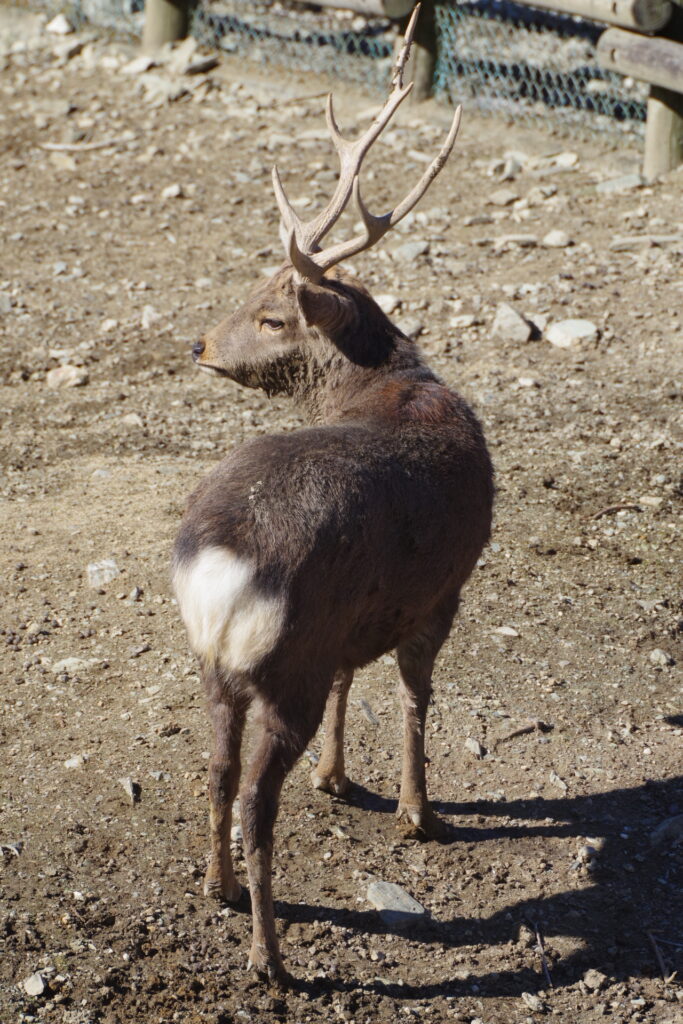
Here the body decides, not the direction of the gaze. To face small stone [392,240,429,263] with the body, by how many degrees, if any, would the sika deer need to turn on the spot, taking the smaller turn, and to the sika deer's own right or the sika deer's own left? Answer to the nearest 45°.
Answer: approximately 45° to the sika deer's own left

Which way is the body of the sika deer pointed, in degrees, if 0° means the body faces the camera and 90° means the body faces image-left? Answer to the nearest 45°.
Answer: approximately 225°

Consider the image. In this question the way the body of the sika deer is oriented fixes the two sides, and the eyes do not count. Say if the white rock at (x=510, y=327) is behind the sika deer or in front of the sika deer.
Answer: in front

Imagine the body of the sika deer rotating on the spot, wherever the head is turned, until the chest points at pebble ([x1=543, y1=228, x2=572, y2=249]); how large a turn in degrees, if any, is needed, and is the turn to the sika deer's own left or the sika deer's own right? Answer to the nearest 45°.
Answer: approximately 45° to the sika deer's own left

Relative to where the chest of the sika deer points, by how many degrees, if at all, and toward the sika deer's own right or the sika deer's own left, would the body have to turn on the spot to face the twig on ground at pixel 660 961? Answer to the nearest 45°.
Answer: approximately 45° to the sika deer's own right

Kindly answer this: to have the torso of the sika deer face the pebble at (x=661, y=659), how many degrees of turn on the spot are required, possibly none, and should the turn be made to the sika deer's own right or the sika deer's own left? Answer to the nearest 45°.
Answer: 0° — it already faces it

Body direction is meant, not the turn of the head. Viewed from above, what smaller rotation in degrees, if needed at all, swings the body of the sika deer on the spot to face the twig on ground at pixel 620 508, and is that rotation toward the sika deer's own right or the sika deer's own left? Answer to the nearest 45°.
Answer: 0° — it already faces it

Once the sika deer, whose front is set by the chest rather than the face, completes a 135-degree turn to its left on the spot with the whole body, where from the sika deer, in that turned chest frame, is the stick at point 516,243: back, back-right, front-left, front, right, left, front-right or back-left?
right

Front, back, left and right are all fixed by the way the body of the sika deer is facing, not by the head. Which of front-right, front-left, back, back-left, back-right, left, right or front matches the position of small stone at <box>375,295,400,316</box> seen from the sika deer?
front-left

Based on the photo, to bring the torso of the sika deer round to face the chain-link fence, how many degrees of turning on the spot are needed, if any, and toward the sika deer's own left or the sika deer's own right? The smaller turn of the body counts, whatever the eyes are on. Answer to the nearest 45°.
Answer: approximately 45° to the sika deer's own left

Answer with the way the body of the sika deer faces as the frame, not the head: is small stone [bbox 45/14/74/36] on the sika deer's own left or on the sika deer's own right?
on the sika deer's own left

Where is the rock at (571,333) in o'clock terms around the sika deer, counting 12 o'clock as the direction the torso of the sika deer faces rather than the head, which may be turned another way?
The rock is roughly at 11 o'clock from the sika deer.

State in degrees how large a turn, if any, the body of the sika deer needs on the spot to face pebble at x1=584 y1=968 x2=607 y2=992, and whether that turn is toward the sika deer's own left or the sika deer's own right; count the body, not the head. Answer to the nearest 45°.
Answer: approximately 90° to the sika deer's own right
